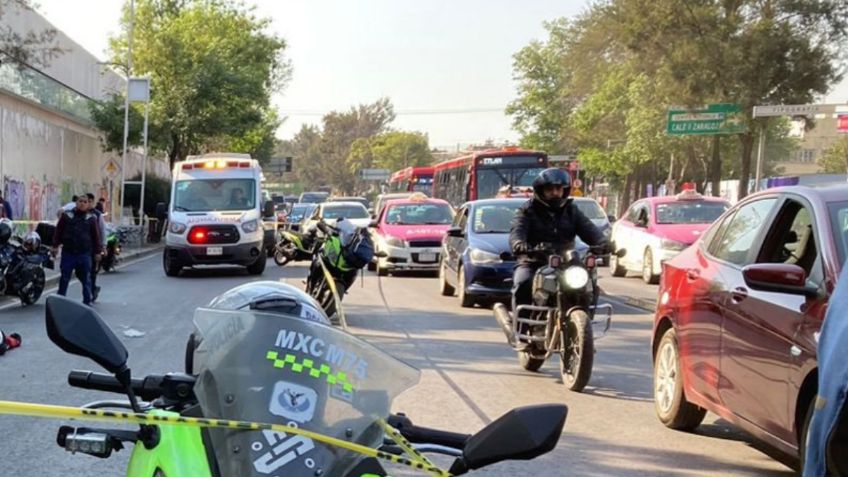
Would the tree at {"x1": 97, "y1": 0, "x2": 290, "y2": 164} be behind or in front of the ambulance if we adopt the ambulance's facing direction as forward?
behind

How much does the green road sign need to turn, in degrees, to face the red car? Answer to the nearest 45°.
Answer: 0° — it already faces it

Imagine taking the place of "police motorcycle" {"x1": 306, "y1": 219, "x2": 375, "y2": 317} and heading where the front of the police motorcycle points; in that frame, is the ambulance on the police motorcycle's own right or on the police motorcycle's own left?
on the police motorcycle's own right

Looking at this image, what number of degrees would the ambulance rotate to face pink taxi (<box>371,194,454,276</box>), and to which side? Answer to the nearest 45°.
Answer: approximately 90° to its left

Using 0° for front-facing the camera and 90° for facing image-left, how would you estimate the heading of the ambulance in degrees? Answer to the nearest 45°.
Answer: approximately 0°

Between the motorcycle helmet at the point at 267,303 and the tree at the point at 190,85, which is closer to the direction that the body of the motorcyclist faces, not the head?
the motorcycle helmet

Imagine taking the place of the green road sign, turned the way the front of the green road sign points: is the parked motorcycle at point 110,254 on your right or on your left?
on your right
